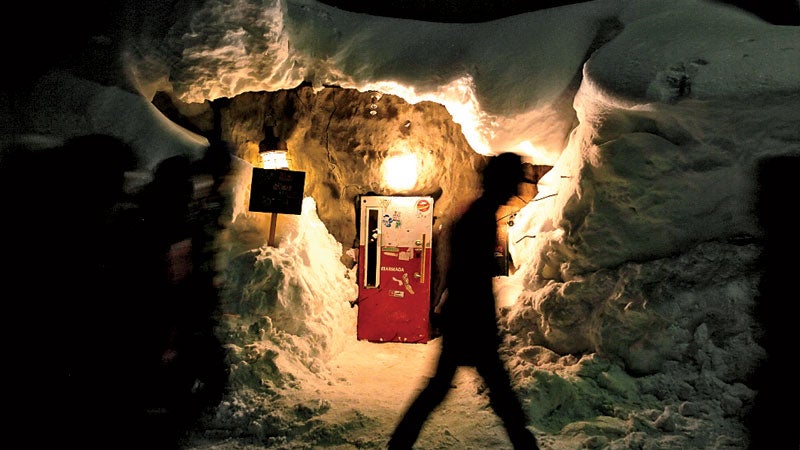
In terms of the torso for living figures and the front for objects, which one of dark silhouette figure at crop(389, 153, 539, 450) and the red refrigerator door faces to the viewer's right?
the dark silhouette figure

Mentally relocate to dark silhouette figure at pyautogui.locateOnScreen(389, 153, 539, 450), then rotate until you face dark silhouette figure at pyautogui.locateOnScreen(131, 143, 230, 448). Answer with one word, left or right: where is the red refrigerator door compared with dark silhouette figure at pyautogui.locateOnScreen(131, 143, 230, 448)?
right

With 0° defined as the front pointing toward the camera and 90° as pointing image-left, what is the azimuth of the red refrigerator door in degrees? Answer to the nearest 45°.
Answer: approximately 0°

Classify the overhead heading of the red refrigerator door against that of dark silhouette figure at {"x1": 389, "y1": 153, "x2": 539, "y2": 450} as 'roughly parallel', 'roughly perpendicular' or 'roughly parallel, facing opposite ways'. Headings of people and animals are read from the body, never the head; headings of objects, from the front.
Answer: roughly perpendicular

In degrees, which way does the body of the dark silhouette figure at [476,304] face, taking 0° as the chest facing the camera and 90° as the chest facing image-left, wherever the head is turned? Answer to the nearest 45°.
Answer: approximately 270°

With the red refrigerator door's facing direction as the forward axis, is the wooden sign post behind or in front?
in front

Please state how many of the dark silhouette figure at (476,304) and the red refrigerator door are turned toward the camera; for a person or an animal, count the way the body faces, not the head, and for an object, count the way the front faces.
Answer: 1
